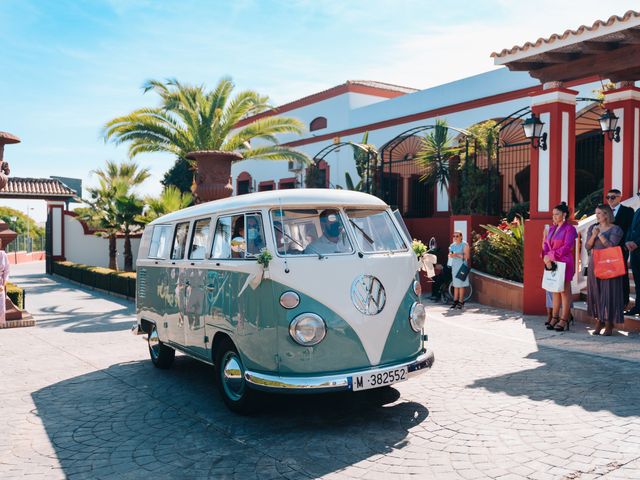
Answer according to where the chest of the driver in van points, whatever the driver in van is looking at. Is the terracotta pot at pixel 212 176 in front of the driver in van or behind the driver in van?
behind

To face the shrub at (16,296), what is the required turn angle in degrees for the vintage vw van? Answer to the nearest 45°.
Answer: approximately 180°

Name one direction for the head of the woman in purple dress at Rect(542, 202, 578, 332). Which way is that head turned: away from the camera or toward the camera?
toward the camera

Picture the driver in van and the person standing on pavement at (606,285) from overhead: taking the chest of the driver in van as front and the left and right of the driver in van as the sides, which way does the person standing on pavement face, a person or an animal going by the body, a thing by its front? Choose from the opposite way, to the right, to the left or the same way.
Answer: to the right

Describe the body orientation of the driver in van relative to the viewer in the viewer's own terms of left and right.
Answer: facing the viewer and to the right of the viewer

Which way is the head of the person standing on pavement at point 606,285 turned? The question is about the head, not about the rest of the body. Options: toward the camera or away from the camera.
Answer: toward the camera

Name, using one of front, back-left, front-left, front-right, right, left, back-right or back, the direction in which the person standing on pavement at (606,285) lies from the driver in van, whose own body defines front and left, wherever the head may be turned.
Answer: left

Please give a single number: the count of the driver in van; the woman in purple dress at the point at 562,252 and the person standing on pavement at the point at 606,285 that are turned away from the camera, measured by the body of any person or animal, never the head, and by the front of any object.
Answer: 0

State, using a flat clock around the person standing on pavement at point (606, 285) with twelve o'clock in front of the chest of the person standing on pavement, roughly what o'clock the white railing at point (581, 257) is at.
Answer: The white railing is roughly at 4 o'clock from the person standing on pavement.

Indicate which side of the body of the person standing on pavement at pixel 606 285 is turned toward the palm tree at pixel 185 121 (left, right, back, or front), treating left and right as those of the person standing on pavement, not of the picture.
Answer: right

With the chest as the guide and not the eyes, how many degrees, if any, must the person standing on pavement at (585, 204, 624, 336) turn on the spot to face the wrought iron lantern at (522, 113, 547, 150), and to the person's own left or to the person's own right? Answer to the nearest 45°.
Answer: approximately 90° to the person's own right

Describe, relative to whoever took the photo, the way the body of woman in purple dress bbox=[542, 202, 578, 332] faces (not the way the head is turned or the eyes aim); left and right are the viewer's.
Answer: facing the viewer and to the left of the viewer

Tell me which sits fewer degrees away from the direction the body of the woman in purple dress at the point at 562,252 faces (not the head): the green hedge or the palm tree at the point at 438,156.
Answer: the green hedge
